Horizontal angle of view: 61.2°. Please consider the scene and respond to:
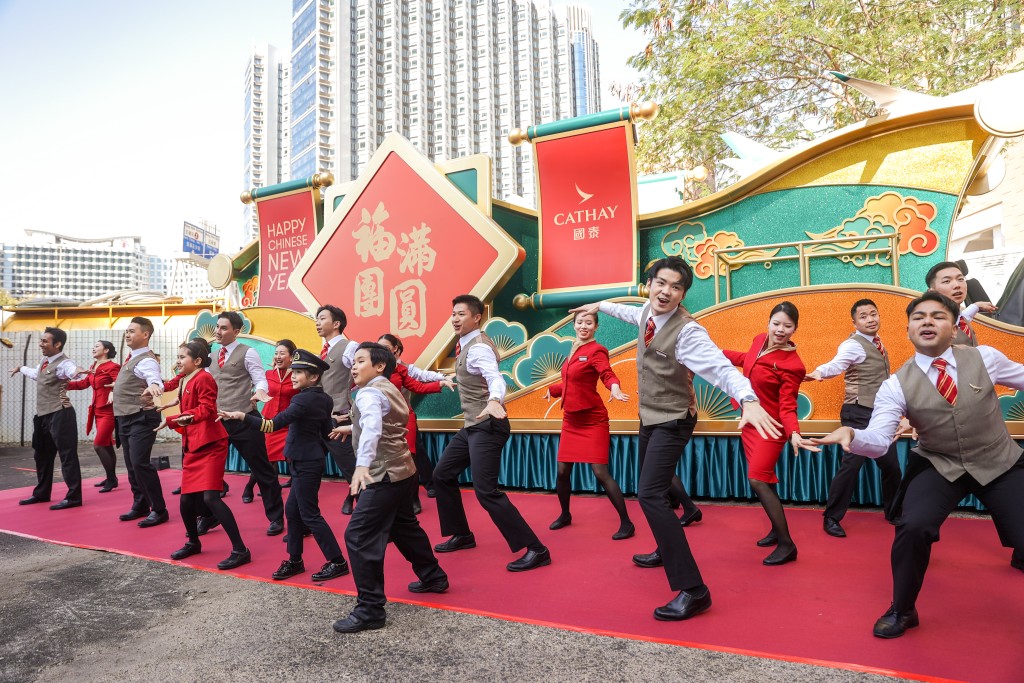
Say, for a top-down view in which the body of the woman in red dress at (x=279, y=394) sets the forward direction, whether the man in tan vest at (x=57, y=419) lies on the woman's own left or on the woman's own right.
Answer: on the woman's own right

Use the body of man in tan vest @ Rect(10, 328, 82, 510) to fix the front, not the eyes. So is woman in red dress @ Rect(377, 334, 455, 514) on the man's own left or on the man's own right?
on the man's own left

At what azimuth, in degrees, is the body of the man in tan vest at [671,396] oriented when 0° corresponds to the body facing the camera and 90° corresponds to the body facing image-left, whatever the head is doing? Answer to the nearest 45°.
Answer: approximately 45°

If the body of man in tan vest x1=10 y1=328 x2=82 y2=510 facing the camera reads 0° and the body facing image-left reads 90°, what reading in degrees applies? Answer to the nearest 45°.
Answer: approximately 45°

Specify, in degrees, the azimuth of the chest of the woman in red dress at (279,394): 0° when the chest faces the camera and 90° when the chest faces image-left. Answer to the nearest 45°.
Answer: approximately 45°

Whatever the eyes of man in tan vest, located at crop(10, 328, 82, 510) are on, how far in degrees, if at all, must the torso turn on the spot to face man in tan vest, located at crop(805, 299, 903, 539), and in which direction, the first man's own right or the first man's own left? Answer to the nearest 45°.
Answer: approximately 90° to the first man's own left

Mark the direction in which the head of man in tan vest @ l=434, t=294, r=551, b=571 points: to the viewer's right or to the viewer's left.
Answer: to the viewer's left

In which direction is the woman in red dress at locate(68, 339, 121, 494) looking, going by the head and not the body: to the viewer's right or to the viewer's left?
to the viewer's left

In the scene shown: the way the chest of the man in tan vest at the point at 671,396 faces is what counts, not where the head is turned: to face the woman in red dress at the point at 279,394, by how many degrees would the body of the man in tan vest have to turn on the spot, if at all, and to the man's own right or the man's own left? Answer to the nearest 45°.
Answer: approximately 90° to the man's own right
